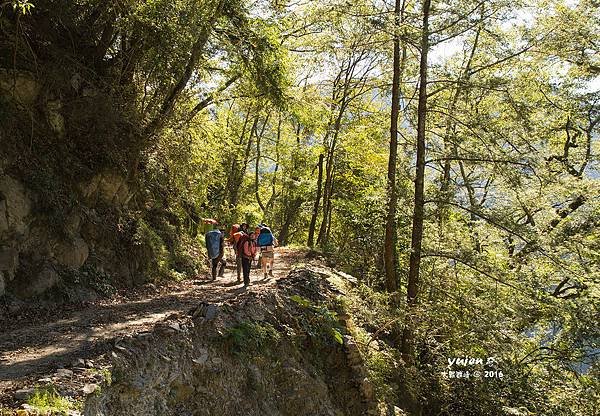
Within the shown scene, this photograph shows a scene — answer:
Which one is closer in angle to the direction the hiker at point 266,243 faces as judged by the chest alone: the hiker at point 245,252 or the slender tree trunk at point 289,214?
the slender tree trunk

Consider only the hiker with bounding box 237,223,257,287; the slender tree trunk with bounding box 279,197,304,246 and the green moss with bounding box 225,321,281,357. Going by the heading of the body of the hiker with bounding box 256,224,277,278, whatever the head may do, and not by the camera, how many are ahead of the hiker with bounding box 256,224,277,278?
1

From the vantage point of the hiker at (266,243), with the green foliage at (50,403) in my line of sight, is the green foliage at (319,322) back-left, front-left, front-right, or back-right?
front-left

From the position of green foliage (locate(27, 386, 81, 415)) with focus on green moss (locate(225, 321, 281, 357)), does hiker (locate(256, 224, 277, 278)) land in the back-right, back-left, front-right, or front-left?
front-left

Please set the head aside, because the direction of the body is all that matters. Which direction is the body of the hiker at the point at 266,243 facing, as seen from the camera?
away from the camera

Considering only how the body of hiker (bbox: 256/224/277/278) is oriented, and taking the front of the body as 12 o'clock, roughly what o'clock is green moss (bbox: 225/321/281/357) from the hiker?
The green moss is roughly at 6 o'clock from the hiker.

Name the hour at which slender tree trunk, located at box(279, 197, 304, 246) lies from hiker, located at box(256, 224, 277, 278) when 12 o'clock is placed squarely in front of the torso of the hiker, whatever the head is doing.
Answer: The slender tree trunk is roughly at 12 o'clock from the hiker.

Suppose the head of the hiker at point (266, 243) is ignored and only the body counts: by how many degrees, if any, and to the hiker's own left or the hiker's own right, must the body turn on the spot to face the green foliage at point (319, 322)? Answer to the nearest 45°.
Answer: approximately 180°

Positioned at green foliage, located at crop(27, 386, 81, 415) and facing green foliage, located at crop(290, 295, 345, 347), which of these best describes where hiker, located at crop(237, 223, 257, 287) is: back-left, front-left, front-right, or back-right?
front-left

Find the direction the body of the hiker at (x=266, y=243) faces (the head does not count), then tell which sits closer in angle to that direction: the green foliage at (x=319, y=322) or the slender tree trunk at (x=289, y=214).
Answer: the slender tree trunk

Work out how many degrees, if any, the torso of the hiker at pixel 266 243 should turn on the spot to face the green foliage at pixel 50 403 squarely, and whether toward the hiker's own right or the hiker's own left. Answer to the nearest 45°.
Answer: approximately 180°
